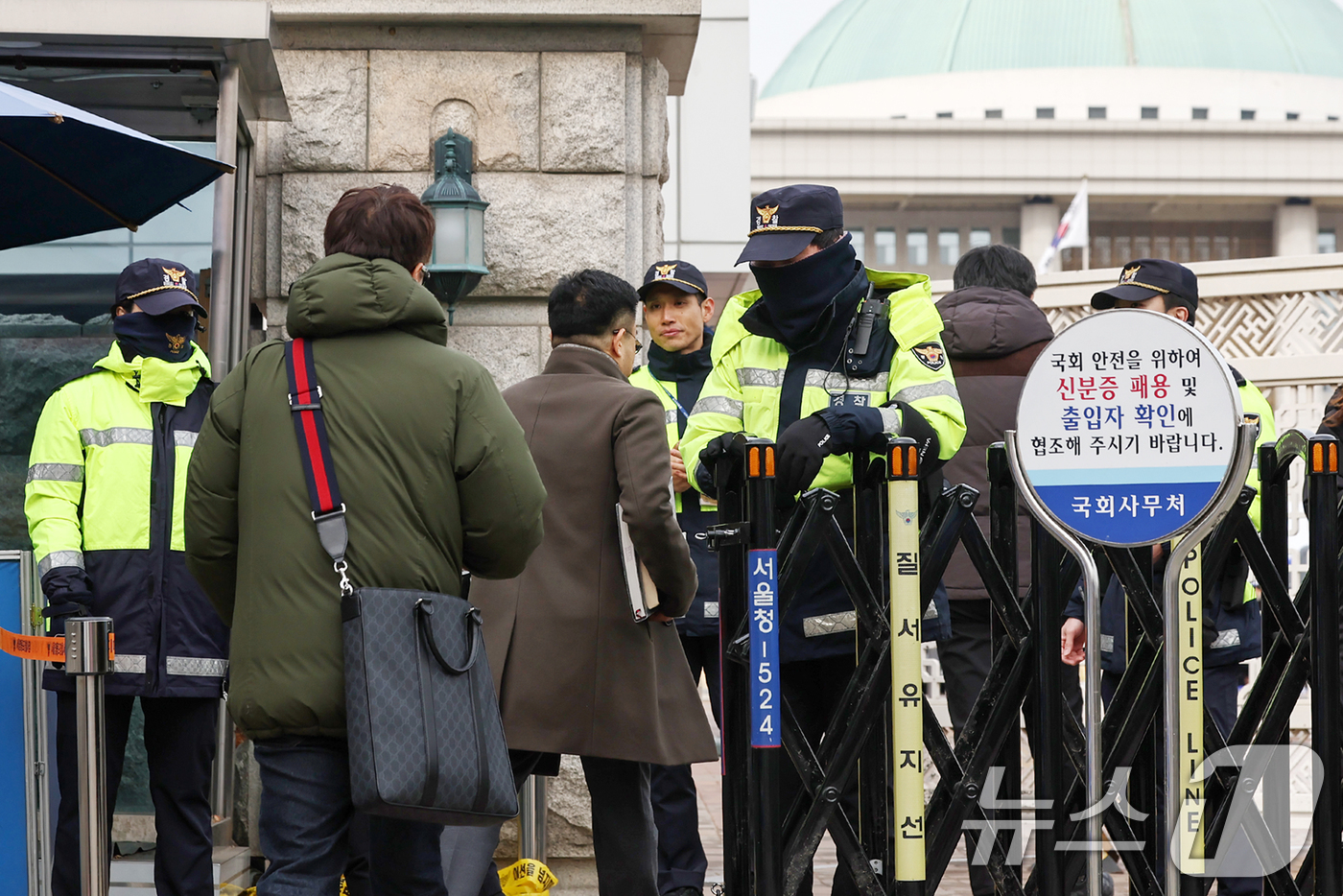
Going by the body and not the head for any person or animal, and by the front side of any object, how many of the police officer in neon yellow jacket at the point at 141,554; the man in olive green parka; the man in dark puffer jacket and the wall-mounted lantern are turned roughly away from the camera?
2

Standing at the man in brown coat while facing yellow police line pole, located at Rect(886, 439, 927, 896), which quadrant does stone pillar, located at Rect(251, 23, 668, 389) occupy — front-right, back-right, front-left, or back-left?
back-left

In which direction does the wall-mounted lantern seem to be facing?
toward the camera

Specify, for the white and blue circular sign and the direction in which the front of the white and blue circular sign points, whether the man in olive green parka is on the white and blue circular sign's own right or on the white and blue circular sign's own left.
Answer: on the white and blue circular sign's own right

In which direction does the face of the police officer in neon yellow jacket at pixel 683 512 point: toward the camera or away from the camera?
toward the camera

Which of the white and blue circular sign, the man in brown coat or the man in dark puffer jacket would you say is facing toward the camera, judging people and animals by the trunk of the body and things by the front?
the white and blue circular sign

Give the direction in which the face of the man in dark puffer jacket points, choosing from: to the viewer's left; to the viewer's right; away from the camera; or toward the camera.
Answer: away from the camera

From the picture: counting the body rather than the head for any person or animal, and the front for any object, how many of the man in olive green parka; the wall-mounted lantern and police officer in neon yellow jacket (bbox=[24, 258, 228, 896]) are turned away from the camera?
1

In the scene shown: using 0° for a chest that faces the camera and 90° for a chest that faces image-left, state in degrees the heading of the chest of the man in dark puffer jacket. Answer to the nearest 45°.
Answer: approximately 180°

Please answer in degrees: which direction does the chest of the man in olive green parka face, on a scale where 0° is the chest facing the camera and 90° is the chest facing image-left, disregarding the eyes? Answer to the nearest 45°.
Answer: approximately 180°

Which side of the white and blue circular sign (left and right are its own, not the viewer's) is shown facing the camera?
front

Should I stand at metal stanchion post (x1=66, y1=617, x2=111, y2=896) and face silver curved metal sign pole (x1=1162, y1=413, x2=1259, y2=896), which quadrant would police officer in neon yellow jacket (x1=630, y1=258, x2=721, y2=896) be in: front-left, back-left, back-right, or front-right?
front-left

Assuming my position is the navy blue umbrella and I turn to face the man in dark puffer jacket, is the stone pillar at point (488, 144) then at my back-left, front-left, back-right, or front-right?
front-left

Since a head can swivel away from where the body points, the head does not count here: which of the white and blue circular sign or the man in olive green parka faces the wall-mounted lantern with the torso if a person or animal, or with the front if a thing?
the man in olive green parka

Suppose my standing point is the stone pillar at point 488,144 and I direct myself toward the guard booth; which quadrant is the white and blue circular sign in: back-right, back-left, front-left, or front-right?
back-left

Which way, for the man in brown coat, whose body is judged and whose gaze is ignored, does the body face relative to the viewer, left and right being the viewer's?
facing away from the viewer and to the right of the viewer
